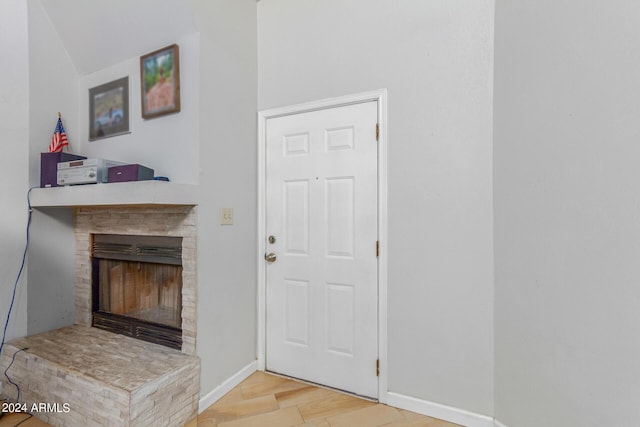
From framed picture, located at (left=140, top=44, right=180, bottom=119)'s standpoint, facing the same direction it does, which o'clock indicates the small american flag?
The small american flag is roughly at 3 o'clock from the framed picture.

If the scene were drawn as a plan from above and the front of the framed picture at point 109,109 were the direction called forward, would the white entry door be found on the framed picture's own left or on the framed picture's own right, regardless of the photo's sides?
on the framed picture's own left

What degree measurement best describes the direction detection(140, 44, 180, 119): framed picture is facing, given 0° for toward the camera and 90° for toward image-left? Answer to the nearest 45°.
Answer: approximately 45°

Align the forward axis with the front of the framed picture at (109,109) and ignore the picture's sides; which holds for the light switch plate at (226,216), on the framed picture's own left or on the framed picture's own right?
on the framed picture's own left

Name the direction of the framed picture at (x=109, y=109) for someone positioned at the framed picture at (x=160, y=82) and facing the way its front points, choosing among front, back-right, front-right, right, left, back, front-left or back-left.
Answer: right

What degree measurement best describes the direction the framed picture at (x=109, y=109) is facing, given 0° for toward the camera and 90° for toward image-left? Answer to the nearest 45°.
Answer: approximately 45°

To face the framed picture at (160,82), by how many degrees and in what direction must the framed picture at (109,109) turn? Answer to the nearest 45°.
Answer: approximately 90° to its left

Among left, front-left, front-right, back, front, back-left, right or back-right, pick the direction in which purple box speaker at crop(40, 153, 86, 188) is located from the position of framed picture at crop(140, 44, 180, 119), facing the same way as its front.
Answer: right

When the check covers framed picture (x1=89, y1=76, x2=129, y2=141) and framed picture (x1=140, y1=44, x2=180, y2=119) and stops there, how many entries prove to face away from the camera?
0
